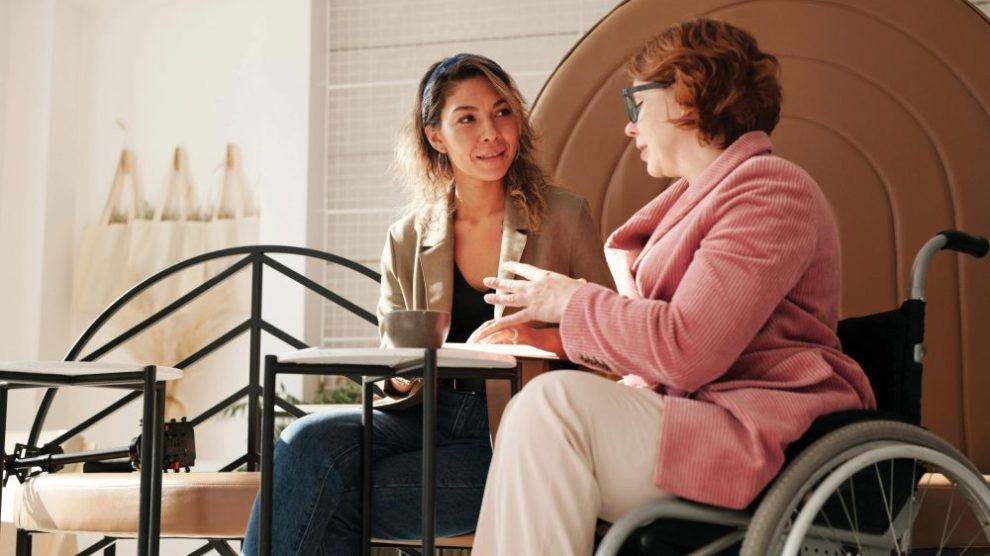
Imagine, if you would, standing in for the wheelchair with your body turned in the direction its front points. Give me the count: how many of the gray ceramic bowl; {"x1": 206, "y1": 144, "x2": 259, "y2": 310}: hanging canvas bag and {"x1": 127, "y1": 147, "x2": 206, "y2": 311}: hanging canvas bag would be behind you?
0

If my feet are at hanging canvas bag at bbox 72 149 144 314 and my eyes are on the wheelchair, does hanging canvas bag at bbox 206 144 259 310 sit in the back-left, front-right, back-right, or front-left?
front-left

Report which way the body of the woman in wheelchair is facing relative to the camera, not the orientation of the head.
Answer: to the viewer's left

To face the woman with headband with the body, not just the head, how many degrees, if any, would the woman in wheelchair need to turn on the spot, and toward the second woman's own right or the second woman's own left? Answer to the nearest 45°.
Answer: approximately 45° to the second woman's own right

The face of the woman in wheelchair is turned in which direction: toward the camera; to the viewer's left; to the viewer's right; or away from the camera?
to the viewer's left

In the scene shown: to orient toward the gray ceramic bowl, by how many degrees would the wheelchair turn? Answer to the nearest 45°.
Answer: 0° — it already faces it

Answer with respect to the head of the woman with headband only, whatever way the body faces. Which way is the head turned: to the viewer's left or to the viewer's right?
to the viewer's right

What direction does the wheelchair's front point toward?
to the viewer's left

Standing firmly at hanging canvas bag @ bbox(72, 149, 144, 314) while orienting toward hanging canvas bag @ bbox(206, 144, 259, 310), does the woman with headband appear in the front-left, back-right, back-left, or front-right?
front-right

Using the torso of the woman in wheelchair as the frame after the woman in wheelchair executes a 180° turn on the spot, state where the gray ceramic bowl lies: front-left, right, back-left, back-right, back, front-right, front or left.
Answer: back

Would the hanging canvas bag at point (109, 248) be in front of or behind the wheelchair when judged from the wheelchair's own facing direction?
in front

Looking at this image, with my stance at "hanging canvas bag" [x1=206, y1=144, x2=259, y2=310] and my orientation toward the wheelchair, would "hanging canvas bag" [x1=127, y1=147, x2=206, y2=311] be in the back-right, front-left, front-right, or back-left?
back-right

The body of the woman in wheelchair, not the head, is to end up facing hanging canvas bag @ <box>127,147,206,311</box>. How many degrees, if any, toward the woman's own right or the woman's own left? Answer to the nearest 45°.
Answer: approximately 45° to the woman's own right

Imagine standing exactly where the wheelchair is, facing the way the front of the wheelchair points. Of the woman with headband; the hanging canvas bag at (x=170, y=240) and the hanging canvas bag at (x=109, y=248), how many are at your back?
0

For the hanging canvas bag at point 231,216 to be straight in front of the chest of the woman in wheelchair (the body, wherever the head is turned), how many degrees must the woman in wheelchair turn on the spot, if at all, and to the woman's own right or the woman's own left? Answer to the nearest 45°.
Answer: approximately 45° to the woman's own right

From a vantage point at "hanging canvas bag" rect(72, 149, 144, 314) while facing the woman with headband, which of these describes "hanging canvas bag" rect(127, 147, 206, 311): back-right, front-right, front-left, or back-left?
front-left

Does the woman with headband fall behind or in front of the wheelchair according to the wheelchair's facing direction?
in front
